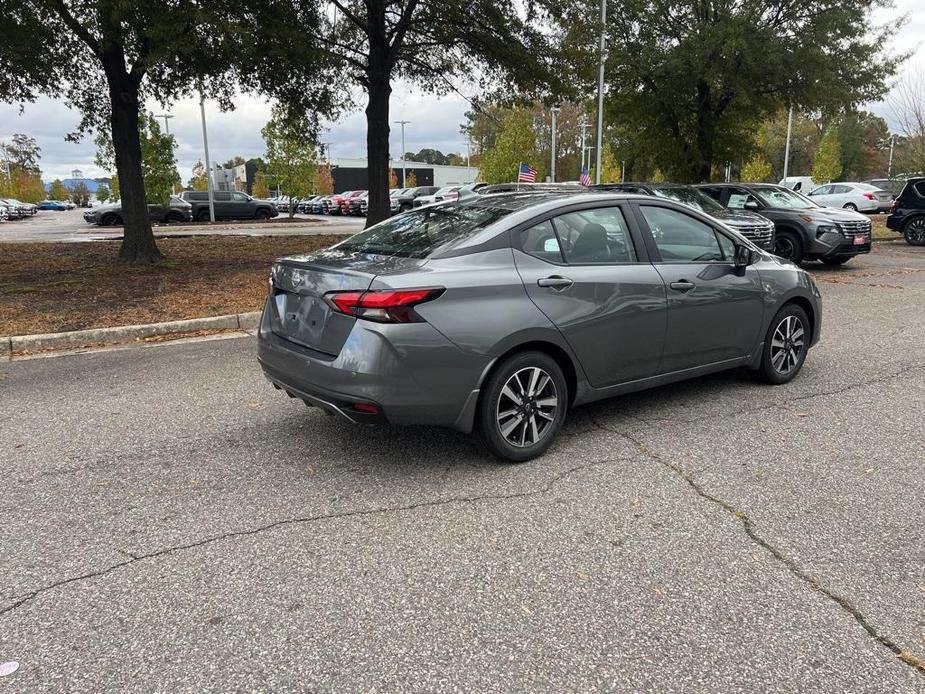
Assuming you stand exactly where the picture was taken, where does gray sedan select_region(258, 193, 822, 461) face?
facing away from the viewer and to the right of the viewer

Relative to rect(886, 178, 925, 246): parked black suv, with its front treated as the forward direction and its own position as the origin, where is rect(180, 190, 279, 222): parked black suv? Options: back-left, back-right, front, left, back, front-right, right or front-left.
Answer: back

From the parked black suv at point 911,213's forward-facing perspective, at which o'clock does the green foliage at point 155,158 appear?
The green foliage is roughly at 6 o'clock from the parked black suv.

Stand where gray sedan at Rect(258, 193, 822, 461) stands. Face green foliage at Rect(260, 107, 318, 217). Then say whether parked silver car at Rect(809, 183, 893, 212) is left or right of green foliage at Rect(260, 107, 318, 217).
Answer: right

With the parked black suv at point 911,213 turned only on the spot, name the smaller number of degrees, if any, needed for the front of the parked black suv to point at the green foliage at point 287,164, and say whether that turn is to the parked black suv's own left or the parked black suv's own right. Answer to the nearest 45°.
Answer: approximately 180°

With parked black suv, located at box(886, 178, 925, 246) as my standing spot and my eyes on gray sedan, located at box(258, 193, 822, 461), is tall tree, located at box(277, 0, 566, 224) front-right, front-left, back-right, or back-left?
front-right

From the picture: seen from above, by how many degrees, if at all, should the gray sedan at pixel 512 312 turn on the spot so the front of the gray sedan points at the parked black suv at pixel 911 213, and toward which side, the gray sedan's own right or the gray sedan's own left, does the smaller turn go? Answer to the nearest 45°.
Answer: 0° — it already faces it

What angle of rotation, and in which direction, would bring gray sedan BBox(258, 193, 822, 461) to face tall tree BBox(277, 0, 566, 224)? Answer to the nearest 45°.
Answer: approximately 45° to its left

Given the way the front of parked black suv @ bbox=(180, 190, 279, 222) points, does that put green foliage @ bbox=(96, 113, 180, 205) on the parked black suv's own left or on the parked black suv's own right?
on the parked black suv's own right
